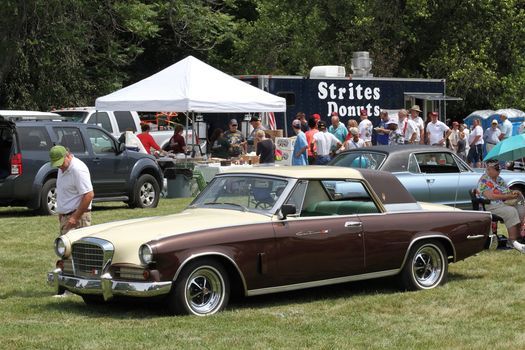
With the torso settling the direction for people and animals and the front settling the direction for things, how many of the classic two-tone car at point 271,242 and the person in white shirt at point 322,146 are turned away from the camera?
1

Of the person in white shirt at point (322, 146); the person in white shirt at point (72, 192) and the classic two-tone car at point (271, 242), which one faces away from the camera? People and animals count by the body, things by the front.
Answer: the person in white shirt at point (322, 146)

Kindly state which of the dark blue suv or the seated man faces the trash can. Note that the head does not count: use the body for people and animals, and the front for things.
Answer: the dark blue suv

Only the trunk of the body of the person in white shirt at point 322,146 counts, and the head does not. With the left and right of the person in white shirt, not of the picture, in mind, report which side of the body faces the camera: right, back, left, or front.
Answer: back

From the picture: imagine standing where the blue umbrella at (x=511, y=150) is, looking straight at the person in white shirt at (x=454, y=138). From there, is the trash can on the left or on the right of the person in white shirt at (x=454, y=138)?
left

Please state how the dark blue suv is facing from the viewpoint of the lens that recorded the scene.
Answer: facing away from the viewer and to the right of the viewer

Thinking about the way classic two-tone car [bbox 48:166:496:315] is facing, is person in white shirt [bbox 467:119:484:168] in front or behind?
behind

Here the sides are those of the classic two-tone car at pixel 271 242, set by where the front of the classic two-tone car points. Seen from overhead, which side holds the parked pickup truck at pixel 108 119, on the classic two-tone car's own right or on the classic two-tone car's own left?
on the classic two-tone car's own right

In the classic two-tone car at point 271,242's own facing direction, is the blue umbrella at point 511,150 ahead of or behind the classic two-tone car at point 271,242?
behind
